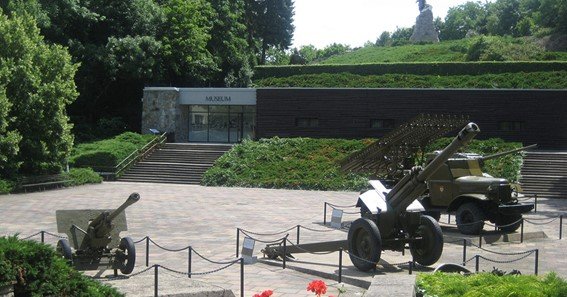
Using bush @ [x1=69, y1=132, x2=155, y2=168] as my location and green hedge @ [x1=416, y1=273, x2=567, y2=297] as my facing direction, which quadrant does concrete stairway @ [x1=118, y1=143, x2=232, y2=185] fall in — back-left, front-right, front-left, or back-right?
front-left

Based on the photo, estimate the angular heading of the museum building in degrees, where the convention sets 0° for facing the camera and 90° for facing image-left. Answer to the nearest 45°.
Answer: approximately 0°

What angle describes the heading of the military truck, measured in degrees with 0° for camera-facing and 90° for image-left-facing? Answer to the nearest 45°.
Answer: approximately 315°

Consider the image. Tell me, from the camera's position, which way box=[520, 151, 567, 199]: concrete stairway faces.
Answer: facing the viewer

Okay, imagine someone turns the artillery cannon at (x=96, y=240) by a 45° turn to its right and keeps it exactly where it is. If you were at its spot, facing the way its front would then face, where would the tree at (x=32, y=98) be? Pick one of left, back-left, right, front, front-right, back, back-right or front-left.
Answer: back

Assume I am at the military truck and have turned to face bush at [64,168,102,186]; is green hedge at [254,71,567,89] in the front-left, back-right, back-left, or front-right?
front-right

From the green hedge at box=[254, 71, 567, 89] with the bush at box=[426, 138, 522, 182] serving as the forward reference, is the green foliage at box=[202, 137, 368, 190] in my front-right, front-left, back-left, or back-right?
front-right

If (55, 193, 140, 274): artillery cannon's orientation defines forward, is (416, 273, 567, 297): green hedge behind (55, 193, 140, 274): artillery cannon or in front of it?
in front

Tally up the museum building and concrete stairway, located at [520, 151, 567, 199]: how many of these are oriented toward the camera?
2

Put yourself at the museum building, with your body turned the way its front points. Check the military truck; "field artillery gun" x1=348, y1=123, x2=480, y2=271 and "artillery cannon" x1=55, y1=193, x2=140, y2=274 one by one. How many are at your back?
0
